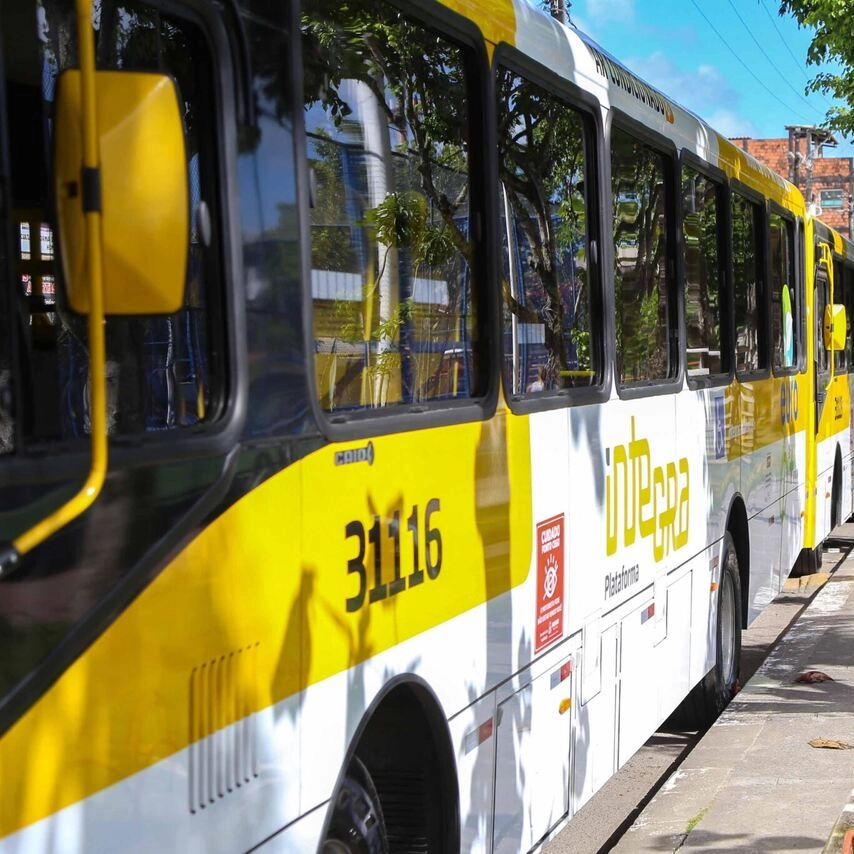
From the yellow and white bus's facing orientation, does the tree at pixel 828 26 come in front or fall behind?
behind

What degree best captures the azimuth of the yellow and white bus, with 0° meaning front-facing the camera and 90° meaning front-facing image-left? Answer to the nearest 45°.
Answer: approximately 45°
